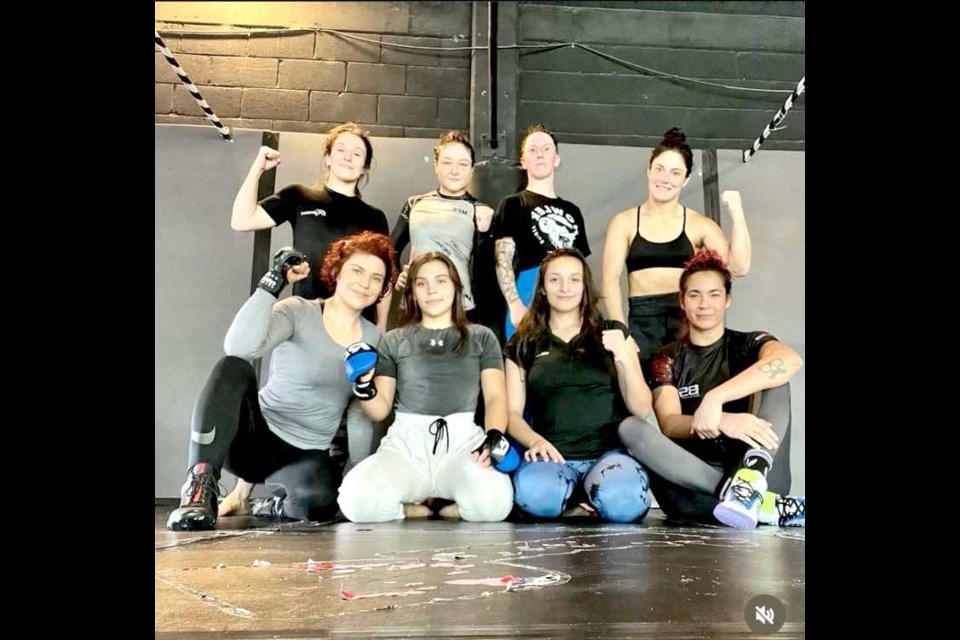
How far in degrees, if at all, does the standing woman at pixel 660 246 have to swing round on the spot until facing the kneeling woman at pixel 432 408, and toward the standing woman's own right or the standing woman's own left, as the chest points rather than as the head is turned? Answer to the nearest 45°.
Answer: approximately 45° to the standing woman's own right

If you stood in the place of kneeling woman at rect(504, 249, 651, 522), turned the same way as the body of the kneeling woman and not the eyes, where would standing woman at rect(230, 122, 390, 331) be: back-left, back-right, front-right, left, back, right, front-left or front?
right

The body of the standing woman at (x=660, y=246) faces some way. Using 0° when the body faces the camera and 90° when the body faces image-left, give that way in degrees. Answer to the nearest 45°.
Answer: approximately 0°

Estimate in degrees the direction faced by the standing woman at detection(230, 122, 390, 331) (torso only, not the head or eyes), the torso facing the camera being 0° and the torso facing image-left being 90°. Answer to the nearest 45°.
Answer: approximately 0°
